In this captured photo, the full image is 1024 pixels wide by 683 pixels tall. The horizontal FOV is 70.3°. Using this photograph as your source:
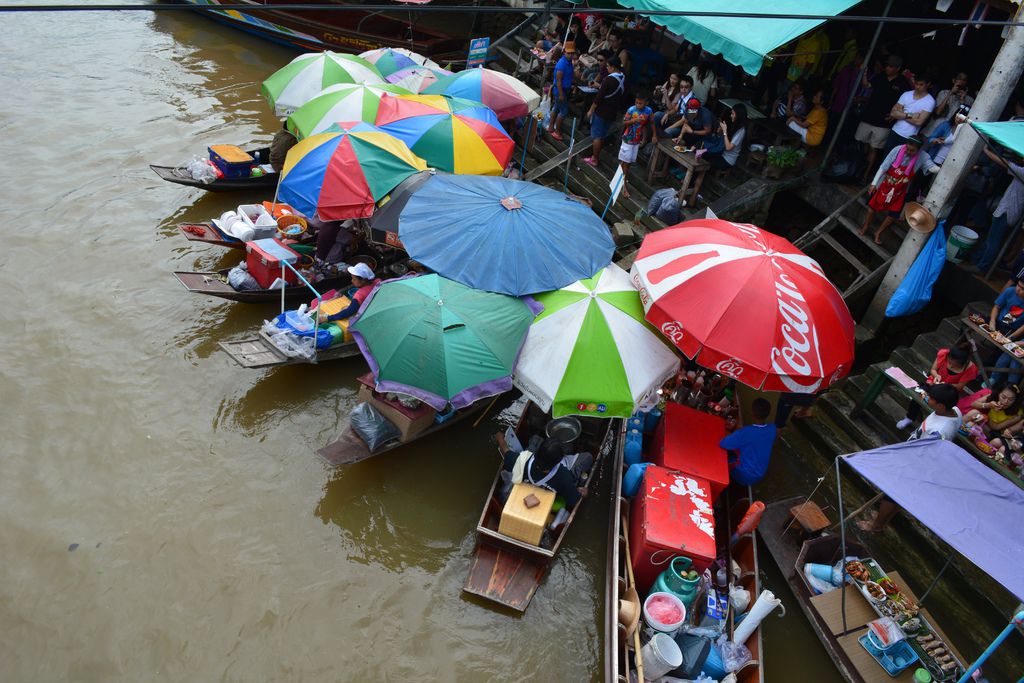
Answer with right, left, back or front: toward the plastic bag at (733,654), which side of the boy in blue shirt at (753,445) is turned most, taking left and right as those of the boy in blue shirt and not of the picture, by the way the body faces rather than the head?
back

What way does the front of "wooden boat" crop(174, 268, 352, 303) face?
to the viewer's left

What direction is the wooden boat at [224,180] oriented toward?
to the viewer's left

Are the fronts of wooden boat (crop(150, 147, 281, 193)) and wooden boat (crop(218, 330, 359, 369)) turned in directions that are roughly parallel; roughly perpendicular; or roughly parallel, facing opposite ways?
roughly parallel

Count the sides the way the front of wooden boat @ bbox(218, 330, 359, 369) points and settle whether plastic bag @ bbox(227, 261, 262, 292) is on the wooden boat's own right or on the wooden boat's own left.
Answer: on the wooden boat's own right

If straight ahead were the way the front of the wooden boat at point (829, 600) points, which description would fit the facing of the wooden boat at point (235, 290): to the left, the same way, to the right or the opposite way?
to the left

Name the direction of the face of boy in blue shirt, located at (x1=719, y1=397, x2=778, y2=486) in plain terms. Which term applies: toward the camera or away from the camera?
away from the camera

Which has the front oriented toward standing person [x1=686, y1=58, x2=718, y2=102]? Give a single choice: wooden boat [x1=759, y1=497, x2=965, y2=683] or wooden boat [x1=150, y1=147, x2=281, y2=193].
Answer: wooden boat [x1=759, y1=497, x2=965, y2=683]

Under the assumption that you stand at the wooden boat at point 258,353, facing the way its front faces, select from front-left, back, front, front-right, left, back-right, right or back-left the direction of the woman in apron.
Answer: back

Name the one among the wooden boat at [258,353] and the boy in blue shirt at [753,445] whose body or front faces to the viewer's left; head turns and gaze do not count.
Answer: the wooden boat

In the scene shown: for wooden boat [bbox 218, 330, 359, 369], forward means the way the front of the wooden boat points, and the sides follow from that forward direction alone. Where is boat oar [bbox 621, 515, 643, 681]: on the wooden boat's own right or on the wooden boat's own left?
on the wooden boat's own left

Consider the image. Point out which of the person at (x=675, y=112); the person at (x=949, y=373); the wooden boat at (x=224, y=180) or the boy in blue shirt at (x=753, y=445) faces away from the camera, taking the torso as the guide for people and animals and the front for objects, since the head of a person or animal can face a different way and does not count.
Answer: the boy in blue shirt
